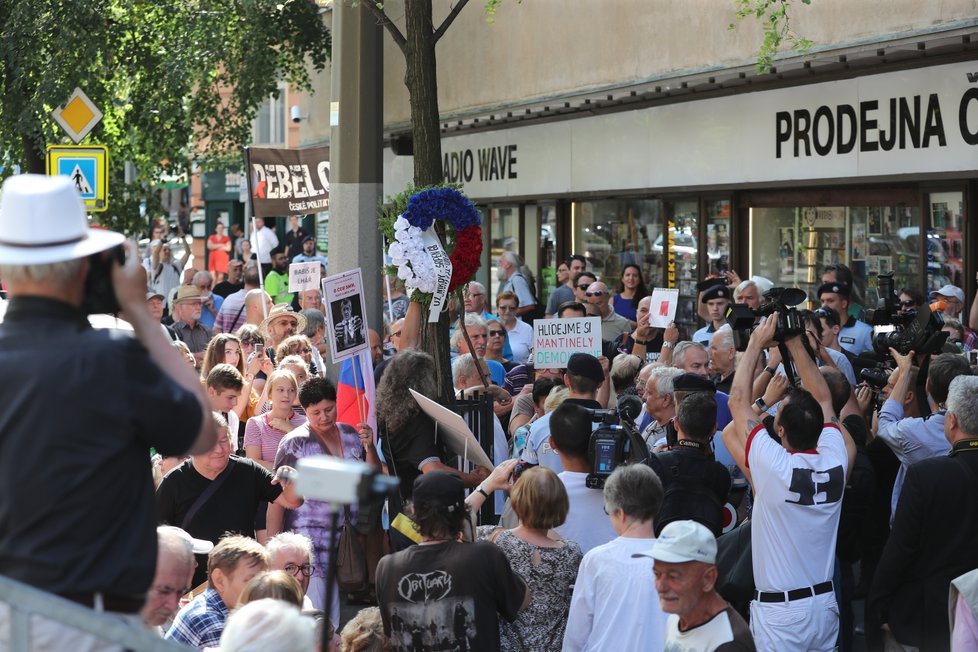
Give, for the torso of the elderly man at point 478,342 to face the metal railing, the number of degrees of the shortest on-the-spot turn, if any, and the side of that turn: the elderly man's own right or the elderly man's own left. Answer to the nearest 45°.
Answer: approximately 45° to the elderly man's own right

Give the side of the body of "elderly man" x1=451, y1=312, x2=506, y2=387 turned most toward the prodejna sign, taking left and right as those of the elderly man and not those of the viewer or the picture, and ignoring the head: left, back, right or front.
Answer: left

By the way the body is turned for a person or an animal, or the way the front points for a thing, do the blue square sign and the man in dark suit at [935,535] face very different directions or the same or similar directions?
very different directions

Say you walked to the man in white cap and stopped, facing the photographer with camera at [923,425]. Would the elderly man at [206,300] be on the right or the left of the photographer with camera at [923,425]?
left

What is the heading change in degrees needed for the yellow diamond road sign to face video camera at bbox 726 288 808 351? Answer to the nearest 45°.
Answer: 0° — it already faces it

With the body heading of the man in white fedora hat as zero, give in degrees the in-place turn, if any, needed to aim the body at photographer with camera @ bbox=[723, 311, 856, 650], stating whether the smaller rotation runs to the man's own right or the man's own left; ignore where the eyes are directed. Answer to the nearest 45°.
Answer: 0° — they already face them

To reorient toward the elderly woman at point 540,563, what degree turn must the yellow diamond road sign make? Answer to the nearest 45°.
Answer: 0° — it already faces them

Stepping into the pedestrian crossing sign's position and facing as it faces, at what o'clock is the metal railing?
The metal railing is roughly at 12 o'clock from the pedestrian crossing sign.

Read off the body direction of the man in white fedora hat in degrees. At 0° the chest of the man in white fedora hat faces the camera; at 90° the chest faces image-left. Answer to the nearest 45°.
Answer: approximately 225°

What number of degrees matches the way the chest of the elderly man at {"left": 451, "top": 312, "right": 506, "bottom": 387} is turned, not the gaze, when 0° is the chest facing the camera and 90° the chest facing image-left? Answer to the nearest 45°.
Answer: approximately 315°

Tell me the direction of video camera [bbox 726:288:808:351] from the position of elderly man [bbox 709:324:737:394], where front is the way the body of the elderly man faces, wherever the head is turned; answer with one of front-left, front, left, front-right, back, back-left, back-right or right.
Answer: left

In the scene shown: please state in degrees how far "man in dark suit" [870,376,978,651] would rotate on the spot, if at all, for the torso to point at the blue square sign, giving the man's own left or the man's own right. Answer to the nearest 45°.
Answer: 0° — they already face it

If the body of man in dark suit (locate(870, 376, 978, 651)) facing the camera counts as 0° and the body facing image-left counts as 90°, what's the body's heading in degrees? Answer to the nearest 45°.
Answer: approximately 135°

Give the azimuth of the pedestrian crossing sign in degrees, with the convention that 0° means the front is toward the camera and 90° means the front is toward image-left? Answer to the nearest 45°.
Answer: approximately 0°
